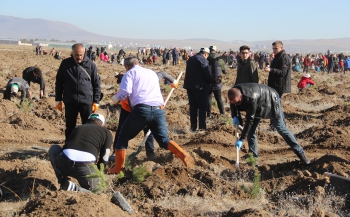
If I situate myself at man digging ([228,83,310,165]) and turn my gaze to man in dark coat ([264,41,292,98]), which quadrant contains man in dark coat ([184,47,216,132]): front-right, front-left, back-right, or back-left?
front-left

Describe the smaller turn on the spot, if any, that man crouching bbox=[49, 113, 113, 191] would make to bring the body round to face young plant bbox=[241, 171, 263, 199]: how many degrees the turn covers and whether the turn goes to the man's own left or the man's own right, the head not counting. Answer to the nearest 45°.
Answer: approximately 45° to the man's own right

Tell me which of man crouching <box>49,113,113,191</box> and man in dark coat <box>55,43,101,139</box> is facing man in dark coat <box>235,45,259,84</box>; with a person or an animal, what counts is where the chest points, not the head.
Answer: the man crouching

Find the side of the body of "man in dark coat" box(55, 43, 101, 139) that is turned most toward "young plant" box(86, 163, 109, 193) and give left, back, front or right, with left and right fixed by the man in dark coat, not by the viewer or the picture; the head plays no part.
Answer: front

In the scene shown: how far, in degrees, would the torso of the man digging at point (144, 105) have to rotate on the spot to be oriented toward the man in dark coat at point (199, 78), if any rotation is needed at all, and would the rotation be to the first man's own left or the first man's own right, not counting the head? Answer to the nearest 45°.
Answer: approximately 45° to the first man's own right

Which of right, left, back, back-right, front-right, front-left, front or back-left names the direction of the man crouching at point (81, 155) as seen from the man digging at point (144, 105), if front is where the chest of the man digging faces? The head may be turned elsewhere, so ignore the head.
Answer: left

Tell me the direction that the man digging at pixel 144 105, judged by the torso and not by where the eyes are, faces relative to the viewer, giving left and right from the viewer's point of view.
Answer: facing away from the viewer and to the left of the viewer

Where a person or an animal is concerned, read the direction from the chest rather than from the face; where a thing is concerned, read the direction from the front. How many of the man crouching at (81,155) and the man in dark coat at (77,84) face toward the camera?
1

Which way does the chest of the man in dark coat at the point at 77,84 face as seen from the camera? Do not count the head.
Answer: toward the camera

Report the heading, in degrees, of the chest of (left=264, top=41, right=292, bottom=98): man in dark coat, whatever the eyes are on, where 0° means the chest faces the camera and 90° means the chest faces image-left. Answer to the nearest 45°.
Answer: approximately 90°

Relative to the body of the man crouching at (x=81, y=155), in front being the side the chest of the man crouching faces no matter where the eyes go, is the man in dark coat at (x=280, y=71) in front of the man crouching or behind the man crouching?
in front
